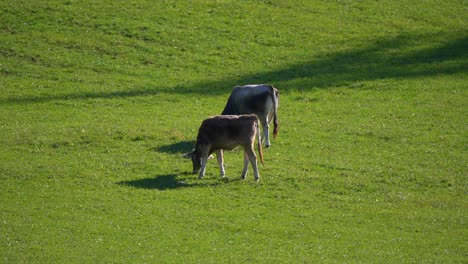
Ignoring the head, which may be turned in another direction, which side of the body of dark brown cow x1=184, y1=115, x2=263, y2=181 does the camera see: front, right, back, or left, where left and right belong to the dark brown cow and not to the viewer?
left

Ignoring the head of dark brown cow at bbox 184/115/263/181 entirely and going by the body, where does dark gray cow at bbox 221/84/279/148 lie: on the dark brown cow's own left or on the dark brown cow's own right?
on the dark brown cow's own right
